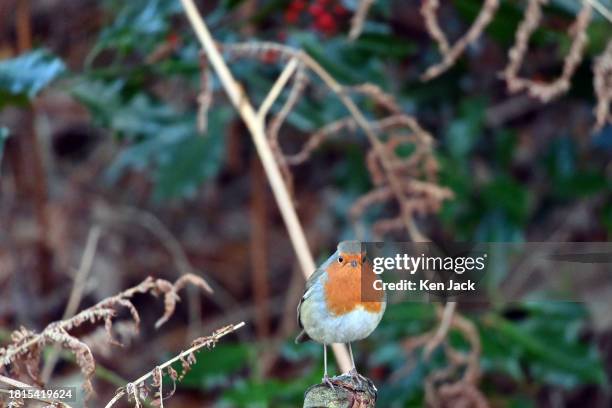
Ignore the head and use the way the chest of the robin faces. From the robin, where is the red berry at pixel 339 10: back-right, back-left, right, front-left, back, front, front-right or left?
back-left

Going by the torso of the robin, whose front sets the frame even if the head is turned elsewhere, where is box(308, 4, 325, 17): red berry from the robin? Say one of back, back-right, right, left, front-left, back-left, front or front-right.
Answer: back-left

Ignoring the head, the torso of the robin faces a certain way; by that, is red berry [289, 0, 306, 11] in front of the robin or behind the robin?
behind

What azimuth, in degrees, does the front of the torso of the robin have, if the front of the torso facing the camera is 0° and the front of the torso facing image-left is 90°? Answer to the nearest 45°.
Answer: approximately 315°

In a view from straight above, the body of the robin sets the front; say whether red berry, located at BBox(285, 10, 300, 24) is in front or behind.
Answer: behind
